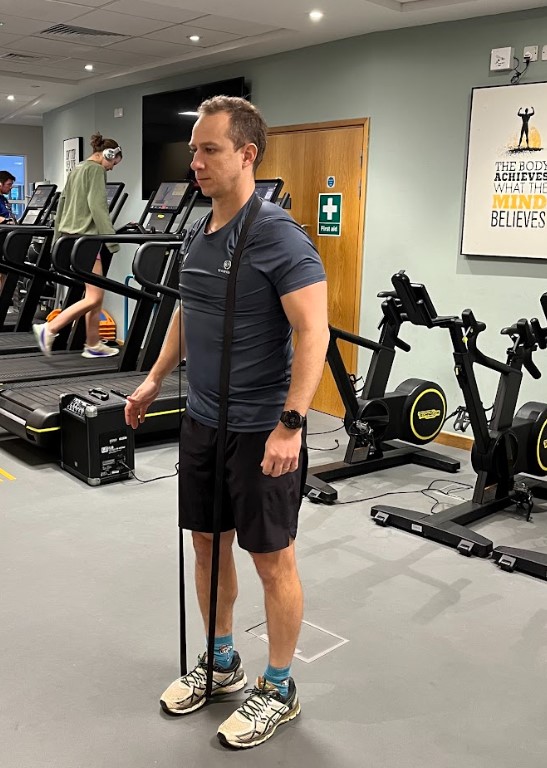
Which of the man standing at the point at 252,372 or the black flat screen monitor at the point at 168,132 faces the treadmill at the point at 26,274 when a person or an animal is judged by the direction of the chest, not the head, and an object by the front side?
the black flat screen monitor

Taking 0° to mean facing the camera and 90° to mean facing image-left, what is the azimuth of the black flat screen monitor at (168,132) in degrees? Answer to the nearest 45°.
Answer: approximately 45°

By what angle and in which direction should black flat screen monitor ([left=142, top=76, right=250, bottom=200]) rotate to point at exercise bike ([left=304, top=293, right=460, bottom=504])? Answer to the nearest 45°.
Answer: approximately 45° to its left

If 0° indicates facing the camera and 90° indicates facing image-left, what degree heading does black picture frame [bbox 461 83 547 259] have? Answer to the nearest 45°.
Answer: approximately 0°

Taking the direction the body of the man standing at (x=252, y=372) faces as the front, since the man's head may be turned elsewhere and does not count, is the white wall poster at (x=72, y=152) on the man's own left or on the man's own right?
on the man's own right

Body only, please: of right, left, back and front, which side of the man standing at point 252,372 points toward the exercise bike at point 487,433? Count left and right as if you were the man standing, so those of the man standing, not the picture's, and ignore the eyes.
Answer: back

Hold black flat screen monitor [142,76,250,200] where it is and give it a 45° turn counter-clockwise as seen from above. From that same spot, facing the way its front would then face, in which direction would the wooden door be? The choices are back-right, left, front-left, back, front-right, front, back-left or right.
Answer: front-left
